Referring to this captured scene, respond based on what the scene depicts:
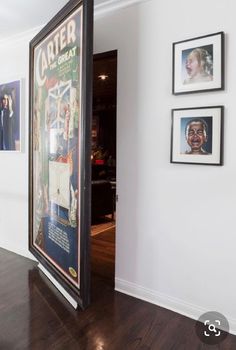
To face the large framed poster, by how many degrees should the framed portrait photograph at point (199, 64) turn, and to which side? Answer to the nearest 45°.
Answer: approximately 45° to its right

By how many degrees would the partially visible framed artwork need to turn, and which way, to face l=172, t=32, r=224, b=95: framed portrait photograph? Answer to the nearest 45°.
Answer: approximately 90° to its left

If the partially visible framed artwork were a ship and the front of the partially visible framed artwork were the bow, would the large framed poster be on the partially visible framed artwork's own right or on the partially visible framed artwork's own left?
on the partially visible framed artwork's own left

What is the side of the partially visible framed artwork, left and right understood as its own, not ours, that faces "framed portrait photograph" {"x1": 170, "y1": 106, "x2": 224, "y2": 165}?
left

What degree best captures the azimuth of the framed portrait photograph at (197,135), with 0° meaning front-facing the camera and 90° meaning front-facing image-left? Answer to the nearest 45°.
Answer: approximately 45°

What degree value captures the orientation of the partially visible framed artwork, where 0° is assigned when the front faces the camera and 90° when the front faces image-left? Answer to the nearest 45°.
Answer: approximately 45°

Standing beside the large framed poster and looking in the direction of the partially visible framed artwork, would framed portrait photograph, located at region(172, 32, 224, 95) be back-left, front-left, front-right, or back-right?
back-right

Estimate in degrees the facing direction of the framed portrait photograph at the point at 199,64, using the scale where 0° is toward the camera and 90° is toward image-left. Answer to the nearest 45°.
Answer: approximately 45°
